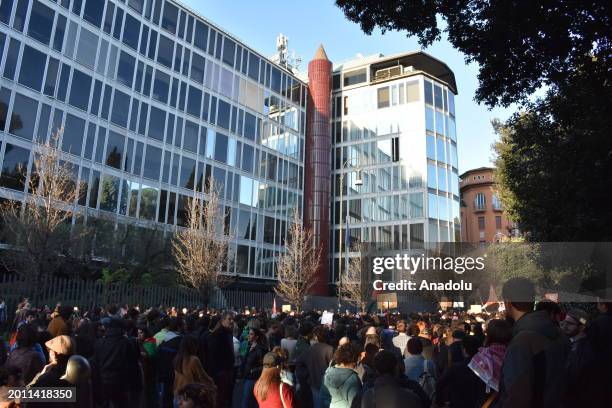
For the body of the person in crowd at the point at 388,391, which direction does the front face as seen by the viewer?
away from the camera

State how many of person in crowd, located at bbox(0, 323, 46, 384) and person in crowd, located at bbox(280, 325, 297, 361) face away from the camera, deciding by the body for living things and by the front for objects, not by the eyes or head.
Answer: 2

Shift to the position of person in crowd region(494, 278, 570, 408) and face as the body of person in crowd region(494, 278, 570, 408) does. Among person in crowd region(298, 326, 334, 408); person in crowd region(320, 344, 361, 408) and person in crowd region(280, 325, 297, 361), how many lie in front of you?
3

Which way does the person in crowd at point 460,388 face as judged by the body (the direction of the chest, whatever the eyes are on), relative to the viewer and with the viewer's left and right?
facing away from the viewer

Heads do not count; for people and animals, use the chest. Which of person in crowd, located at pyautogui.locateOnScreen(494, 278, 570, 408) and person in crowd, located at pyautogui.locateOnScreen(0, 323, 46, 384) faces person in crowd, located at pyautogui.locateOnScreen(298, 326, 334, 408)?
person in crowd, located at pyautogui.locateOnScreen(494, 278, 570, 408)

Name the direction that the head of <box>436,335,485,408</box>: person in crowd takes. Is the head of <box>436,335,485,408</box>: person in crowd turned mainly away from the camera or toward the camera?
away from the camera

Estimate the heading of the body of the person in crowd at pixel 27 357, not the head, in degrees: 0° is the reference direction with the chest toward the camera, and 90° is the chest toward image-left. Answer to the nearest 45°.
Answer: approximately 180°

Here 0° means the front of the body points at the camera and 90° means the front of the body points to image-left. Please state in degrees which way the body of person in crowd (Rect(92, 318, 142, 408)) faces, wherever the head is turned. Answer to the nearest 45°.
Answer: approximately 180°

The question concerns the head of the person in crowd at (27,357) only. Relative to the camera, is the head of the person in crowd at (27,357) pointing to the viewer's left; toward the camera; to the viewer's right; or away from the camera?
away from the camera

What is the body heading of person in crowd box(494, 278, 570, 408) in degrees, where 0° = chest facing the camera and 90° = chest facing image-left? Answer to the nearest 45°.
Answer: approximately 135°

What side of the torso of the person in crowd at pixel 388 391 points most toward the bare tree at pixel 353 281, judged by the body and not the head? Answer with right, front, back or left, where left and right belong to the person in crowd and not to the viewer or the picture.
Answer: front

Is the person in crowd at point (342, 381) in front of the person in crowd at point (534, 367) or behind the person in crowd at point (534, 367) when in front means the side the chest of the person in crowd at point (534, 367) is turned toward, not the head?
in front

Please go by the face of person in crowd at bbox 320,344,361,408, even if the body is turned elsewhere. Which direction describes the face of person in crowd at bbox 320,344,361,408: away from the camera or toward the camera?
away from the camera

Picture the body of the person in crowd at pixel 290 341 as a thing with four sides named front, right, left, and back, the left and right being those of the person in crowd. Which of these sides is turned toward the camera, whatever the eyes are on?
back
